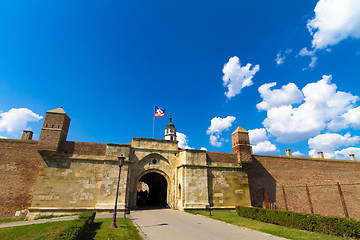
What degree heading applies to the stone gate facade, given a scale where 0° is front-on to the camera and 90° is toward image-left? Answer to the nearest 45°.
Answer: approximately 0°

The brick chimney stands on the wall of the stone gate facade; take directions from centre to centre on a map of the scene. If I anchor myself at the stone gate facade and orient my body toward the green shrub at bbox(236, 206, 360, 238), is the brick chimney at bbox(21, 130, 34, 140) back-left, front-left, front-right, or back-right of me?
back-right

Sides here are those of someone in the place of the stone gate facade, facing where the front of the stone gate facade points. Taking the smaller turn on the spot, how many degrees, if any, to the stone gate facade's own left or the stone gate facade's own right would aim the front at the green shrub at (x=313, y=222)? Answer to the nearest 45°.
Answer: approximately 45° to the stone gate facade's own left

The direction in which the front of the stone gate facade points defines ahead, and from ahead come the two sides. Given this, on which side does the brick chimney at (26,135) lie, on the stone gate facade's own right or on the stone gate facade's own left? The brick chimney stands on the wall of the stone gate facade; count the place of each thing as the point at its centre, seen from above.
on the stone gate facade's own right

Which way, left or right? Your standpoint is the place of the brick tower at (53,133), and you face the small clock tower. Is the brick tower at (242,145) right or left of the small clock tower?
right

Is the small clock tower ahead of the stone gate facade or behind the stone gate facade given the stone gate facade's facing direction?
behind

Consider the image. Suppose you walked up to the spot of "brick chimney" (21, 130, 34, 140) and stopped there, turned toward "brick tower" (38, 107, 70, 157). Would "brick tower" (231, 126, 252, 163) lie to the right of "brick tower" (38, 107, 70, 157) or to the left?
left

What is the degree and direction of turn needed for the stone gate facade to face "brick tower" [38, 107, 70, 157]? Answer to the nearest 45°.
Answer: approximately 90° to its right

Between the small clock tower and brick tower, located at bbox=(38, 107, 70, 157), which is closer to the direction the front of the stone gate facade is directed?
the brick tower
